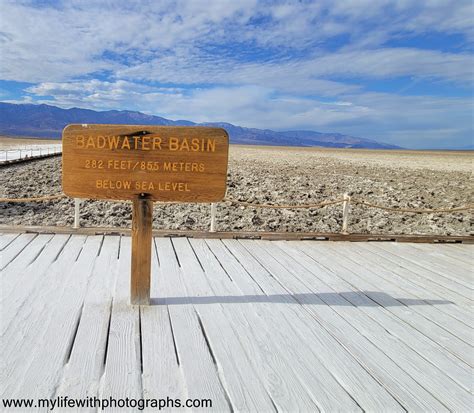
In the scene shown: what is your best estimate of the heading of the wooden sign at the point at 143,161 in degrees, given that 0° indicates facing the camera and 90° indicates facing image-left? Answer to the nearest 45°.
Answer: approximately 0°
